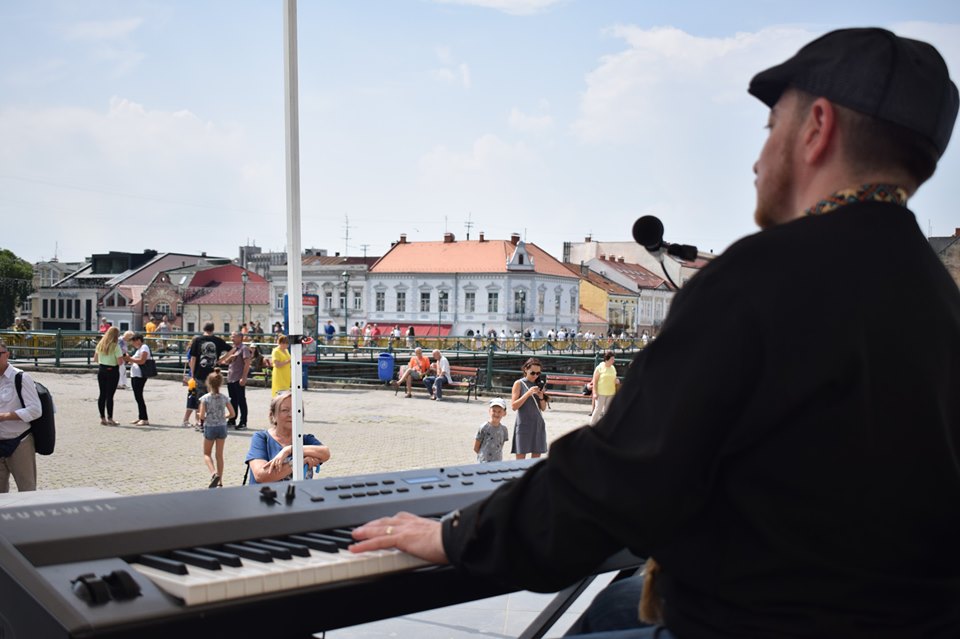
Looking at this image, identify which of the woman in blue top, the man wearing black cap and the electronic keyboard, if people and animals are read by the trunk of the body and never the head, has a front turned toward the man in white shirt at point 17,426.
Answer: the man wearing black cap

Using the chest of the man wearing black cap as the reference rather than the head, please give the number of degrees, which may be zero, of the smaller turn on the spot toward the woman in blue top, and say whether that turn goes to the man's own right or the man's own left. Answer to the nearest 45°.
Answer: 0° — they already face them

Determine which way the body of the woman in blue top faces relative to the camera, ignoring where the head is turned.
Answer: toward the camera

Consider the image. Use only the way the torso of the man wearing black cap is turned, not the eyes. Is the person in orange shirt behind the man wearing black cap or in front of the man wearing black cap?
in front

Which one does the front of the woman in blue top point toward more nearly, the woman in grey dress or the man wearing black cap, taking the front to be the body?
the man wearing black cap

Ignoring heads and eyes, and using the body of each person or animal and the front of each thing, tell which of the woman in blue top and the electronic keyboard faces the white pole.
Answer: the woman in blue top

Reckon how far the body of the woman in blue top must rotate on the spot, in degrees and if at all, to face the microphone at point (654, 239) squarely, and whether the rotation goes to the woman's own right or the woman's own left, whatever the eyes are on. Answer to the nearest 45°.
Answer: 0° — they already face it

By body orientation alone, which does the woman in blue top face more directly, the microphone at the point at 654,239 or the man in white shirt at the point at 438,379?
the microphone

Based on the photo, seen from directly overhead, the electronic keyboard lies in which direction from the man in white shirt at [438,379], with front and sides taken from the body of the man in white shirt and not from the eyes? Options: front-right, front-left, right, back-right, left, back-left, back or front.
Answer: front-left

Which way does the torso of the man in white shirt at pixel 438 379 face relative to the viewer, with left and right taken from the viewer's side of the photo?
facing the viewer and to the left of the viewer

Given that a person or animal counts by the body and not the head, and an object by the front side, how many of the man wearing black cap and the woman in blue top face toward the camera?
1

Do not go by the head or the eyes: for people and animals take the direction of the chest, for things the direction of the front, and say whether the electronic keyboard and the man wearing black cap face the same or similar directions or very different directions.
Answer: very different directions

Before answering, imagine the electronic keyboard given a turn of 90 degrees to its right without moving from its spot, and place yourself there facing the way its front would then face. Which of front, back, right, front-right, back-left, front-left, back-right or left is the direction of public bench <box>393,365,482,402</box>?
back-right

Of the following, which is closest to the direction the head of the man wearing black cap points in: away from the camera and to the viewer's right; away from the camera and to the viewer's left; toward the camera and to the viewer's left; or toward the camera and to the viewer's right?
away from the camera and to the viewer's left
